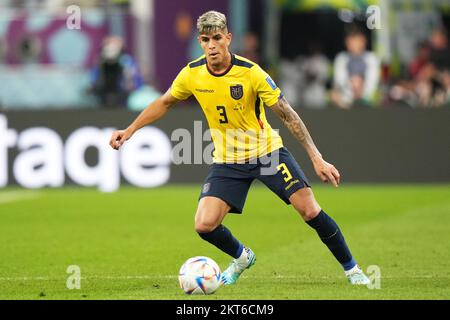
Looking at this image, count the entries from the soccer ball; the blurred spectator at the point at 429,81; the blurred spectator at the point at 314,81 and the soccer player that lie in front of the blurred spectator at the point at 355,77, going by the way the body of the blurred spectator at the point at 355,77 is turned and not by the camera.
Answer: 2

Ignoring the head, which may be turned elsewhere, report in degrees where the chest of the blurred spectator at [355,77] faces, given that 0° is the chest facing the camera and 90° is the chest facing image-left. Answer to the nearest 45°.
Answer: approximately 0°

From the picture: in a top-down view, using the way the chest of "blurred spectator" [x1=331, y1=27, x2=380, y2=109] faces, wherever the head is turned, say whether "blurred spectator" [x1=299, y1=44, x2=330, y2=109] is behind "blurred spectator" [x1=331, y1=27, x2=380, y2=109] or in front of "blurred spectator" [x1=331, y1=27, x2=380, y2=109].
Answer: behind

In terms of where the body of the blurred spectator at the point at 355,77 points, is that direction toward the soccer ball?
yes

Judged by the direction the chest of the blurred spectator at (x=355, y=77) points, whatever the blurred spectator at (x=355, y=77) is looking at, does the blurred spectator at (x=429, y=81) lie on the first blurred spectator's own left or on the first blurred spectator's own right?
on the first blurred spectator's own left

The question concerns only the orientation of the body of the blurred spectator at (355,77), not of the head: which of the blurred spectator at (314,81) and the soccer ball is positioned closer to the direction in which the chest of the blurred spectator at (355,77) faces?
the soccer ball
